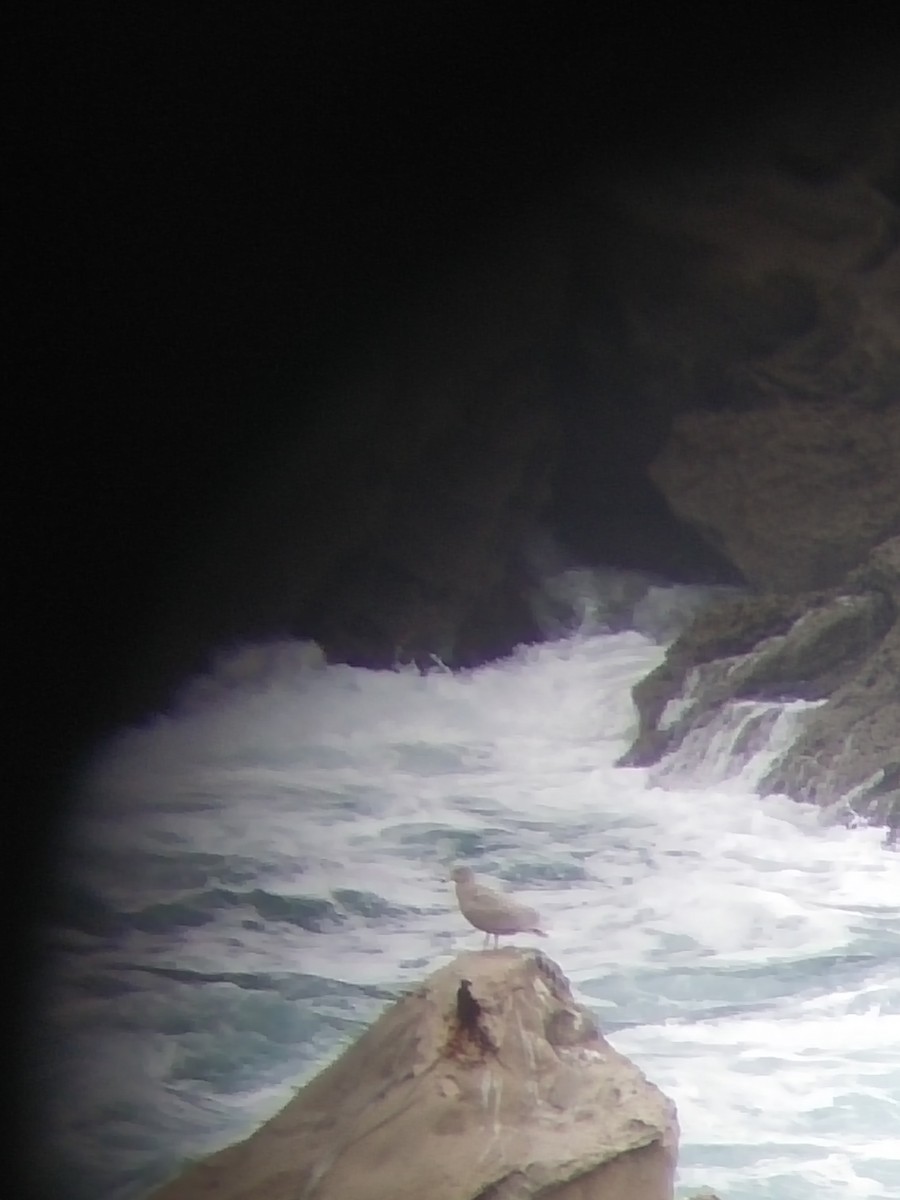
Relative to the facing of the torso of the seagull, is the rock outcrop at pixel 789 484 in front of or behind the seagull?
behind

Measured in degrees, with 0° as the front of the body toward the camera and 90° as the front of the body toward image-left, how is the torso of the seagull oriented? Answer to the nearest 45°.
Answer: approximately 90°
